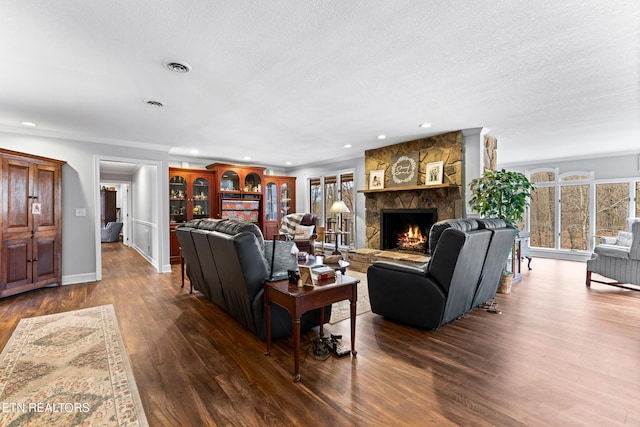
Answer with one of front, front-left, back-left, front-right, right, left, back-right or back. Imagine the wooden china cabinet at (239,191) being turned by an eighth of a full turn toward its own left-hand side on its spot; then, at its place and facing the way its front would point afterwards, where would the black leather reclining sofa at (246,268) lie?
right

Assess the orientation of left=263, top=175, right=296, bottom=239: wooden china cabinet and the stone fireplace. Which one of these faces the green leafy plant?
the wooden china cabinet

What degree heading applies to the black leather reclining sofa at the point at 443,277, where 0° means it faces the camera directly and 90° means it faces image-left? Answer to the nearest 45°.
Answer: approximately 135°

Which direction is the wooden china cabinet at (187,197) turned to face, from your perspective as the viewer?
facing the viewer and to the right of the viewer

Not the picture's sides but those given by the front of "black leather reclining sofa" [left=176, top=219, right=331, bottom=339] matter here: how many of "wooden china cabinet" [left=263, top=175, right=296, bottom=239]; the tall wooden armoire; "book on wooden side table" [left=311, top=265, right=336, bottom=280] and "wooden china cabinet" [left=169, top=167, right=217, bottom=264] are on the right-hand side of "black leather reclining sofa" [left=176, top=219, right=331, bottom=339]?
1

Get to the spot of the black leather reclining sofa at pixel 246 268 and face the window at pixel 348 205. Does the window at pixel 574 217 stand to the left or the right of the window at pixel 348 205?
right

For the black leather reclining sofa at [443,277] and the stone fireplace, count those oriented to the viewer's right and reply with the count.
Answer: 0

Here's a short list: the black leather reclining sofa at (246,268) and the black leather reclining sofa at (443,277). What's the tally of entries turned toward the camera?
0

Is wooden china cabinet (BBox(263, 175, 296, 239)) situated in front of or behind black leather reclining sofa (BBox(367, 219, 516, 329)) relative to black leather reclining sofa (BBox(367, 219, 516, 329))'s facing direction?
in front

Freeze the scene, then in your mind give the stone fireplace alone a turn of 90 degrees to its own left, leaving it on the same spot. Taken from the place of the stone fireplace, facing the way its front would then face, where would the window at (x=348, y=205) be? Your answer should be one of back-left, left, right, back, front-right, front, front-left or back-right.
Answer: back

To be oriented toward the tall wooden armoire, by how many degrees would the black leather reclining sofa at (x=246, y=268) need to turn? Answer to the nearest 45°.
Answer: approximately 90° to its left

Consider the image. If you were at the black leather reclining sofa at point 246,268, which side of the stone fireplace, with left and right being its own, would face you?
front

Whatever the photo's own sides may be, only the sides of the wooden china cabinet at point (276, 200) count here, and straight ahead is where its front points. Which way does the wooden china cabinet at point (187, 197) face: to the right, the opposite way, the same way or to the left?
the same way

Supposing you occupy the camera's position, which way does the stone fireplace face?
facing the viewer and to the left of the viewer

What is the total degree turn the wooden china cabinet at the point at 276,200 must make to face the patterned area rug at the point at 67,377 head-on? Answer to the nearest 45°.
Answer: approximately 45° to its right

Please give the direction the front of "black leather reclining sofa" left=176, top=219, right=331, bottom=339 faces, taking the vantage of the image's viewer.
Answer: facing away from the viewer and to the right of the viewer
